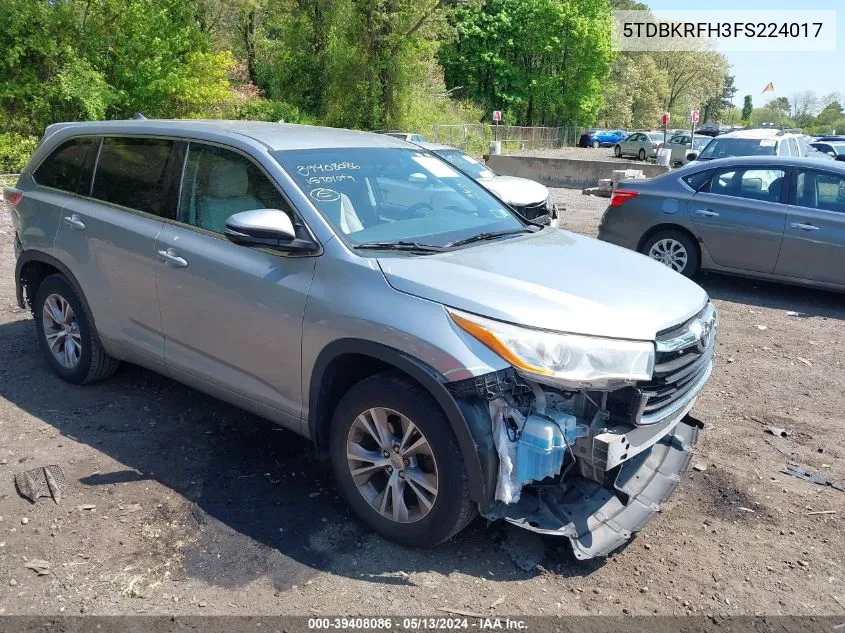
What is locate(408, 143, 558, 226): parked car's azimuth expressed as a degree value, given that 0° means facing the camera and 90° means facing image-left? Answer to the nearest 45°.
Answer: approximately 315°

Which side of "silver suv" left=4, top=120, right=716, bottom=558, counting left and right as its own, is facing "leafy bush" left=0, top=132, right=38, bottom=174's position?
back

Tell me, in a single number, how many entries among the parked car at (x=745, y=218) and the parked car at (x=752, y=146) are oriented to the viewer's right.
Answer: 1

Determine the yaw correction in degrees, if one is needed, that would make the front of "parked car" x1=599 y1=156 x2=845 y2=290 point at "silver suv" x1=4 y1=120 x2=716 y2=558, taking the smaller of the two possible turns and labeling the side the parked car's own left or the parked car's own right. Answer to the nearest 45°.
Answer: approximately 90° to the parked car's own right

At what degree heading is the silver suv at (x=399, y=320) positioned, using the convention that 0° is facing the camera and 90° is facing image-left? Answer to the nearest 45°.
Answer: approximately 315°

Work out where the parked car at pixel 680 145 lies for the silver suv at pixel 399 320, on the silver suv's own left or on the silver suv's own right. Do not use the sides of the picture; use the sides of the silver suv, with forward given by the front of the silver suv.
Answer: on the silver suv's own left

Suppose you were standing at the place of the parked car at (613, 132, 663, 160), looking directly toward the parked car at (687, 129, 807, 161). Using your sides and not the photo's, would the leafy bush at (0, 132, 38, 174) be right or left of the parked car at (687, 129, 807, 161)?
right

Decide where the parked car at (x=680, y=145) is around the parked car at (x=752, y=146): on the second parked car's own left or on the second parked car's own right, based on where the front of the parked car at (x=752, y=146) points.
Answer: on the second parked car's own right

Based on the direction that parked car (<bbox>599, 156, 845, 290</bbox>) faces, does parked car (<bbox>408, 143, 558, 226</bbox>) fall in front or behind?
behind

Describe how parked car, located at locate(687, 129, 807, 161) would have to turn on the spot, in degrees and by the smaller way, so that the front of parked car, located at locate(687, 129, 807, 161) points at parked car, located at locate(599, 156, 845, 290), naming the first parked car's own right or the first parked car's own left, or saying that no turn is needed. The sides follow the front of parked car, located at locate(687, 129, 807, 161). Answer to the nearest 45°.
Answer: approximately 45° to the first parked car's own left

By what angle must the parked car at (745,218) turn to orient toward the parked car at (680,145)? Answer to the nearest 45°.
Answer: approximately 90° to its left

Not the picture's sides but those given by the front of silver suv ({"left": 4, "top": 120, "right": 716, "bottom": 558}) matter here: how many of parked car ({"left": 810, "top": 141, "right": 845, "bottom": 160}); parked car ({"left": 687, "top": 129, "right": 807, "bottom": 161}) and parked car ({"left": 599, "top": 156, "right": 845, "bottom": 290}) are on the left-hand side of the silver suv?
3

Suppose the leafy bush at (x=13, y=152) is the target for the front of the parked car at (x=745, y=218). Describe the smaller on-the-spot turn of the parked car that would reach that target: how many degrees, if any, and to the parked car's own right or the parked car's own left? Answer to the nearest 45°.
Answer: approximately 180°

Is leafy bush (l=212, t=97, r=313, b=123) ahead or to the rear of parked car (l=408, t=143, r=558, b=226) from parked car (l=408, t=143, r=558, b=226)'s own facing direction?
to the rear

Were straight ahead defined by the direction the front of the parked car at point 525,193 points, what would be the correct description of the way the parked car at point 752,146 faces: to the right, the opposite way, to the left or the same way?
to the right
